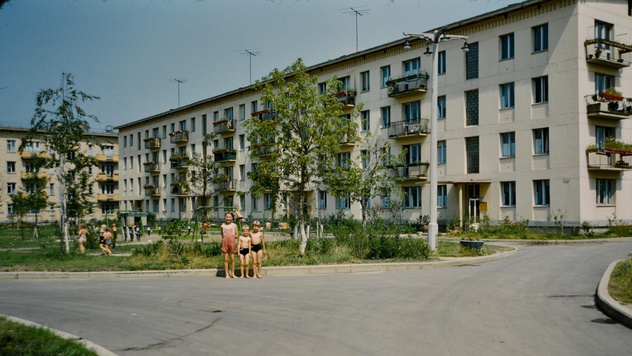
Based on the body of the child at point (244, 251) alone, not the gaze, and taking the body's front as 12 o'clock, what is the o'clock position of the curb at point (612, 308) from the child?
The curb is roughly at 11 o'clock from the child.

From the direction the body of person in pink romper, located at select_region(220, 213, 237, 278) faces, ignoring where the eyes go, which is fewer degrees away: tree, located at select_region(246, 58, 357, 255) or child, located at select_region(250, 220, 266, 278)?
the child

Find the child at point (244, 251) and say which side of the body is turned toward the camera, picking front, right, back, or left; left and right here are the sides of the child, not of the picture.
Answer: front

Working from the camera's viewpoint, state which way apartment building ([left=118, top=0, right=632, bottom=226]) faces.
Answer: facing the viewer and to the left of the viewer

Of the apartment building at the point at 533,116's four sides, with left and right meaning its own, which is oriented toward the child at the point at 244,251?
front

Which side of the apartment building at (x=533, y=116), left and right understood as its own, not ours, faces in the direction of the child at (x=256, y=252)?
front

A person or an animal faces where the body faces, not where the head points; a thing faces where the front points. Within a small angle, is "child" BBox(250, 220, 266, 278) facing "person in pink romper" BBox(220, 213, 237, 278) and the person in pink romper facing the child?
no

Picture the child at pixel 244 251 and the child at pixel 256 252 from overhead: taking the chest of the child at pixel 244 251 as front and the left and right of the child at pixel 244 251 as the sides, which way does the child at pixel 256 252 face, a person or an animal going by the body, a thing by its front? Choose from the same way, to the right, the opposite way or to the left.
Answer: the same way

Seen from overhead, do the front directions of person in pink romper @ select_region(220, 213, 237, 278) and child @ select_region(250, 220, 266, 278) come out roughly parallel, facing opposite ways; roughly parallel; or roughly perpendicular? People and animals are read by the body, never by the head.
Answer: roughly parallel

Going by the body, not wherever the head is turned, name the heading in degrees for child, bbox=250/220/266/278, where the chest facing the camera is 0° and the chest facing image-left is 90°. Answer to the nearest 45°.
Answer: approximately 0°

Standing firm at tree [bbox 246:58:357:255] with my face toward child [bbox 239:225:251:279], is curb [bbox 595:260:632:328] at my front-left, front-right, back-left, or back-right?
front-left

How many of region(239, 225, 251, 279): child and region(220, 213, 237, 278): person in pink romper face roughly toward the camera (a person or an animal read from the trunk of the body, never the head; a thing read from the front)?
2
